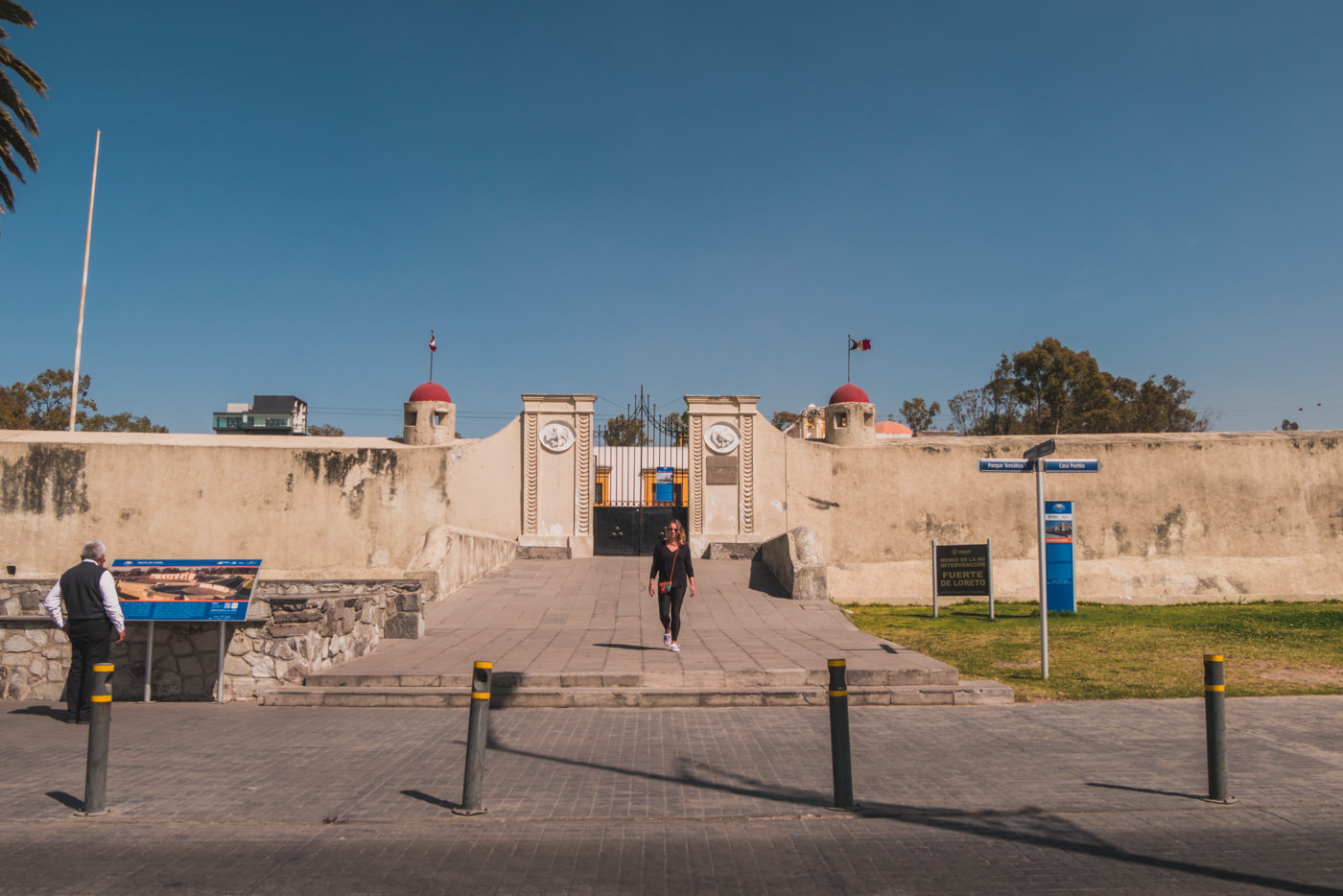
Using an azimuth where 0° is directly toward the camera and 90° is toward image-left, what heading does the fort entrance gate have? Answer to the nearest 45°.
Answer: approximately 0°

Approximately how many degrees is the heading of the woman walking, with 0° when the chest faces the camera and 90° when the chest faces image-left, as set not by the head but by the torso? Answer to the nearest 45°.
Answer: approximately 0°

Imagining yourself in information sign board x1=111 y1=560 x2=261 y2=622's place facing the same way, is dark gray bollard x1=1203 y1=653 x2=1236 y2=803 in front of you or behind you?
in front

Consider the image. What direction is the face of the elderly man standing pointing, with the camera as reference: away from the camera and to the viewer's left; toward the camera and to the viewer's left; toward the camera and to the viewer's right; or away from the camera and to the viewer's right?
away from the camera and to the viewer's right

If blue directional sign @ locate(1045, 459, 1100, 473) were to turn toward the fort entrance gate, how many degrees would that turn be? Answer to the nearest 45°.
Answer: approximately 135° to its right

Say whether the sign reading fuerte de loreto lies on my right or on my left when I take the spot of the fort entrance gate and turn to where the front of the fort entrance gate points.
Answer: on my left

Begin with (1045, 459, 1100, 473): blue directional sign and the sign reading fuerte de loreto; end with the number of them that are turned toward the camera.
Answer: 2
